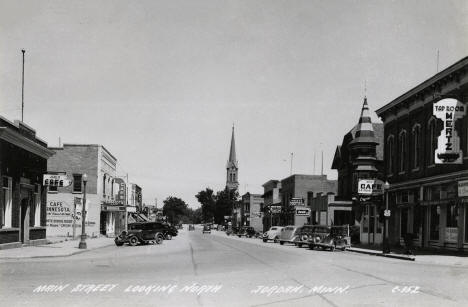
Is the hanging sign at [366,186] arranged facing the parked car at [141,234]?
no

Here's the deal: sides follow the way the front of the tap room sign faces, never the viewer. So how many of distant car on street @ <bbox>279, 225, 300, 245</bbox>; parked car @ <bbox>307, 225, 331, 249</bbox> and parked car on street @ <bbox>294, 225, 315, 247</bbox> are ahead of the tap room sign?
0

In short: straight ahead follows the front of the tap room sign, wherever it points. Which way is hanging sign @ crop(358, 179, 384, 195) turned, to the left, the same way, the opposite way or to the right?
the same way

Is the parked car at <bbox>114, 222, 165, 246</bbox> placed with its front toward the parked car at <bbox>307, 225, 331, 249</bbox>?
no

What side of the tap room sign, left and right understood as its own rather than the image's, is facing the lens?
front

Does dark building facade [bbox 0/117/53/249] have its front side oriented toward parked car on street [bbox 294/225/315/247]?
no

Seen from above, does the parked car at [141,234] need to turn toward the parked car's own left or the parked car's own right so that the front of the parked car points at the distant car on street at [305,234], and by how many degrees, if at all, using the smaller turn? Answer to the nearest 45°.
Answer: approximately 135° to the parked car's own left

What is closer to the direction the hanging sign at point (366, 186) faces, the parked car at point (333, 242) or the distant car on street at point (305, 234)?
the parked car

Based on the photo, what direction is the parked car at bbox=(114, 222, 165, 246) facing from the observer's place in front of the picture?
facing the viewer and to the left of the viewer

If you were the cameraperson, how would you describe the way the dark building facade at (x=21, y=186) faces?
facing the viewer and to the right of the viewer

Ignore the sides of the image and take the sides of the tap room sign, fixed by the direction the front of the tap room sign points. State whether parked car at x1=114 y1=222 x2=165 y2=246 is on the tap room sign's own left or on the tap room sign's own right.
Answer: on the tap room sign's own right

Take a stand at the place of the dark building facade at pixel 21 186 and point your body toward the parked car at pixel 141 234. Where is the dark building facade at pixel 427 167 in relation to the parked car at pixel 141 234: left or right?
right

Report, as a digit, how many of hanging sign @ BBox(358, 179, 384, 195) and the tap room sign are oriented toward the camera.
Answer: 2
